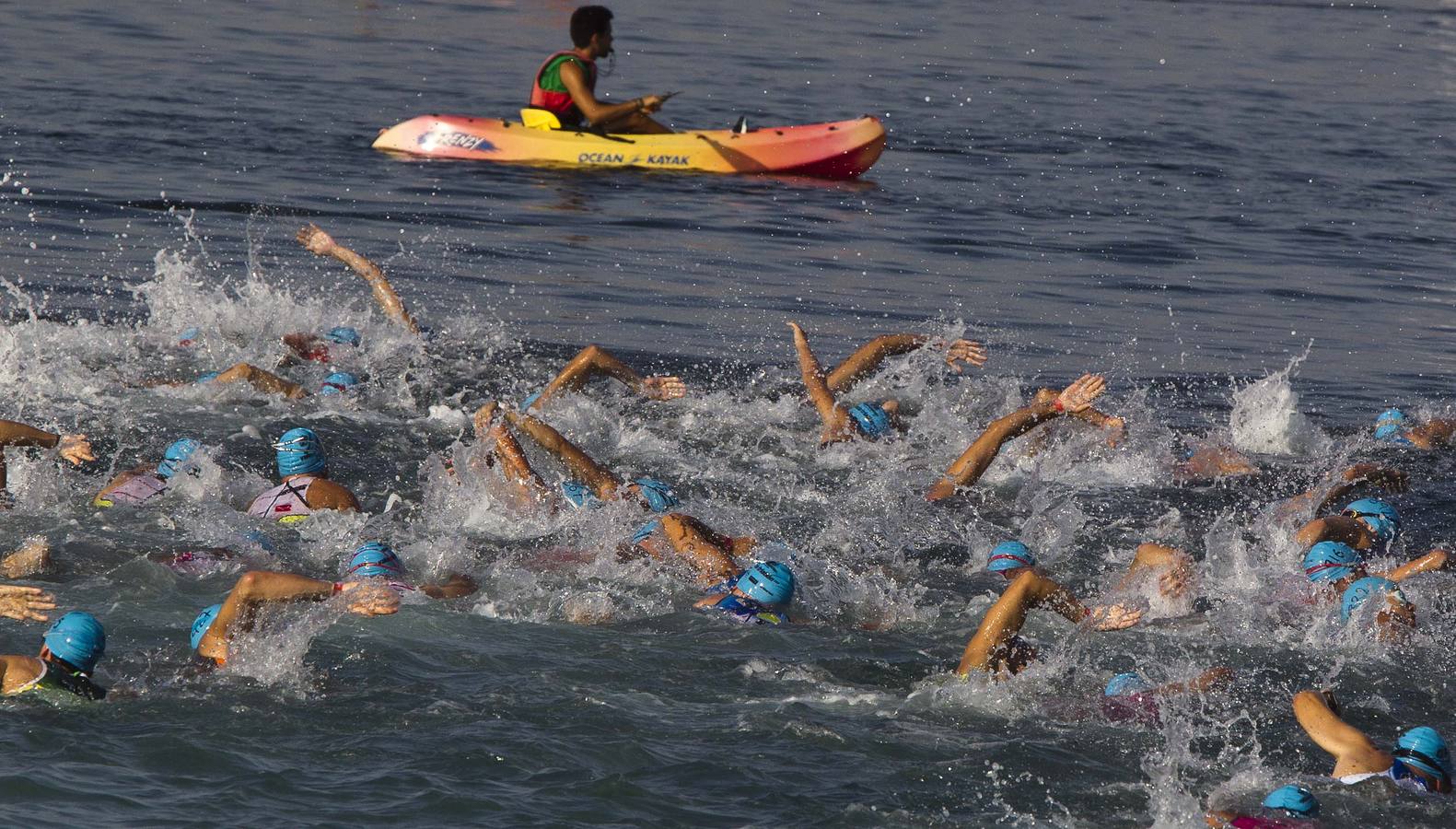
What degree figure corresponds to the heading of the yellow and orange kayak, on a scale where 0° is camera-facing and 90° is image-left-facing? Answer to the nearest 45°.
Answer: approximately 270°

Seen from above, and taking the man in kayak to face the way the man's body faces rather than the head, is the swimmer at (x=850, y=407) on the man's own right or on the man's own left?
on the man's own right

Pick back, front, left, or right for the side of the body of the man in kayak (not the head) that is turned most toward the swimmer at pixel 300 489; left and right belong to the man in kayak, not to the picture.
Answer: right

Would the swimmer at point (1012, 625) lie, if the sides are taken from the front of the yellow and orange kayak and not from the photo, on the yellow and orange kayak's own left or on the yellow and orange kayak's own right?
on the yellow and orange kayak's own right

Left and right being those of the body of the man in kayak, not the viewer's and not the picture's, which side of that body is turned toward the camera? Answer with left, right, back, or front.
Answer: right

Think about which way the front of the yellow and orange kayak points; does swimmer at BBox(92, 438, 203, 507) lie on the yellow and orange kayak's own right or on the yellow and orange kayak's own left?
on the yellow and orange kayak's own right

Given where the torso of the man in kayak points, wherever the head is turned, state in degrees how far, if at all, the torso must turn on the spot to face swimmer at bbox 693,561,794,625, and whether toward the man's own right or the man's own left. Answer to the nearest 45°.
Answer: approximately 90° to the man's own right

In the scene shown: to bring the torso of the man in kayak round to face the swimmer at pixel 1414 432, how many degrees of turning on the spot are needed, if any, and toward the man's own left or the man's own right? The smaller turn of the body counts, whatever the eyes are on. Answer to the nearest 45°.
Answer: approximately 45° to the man's own right
